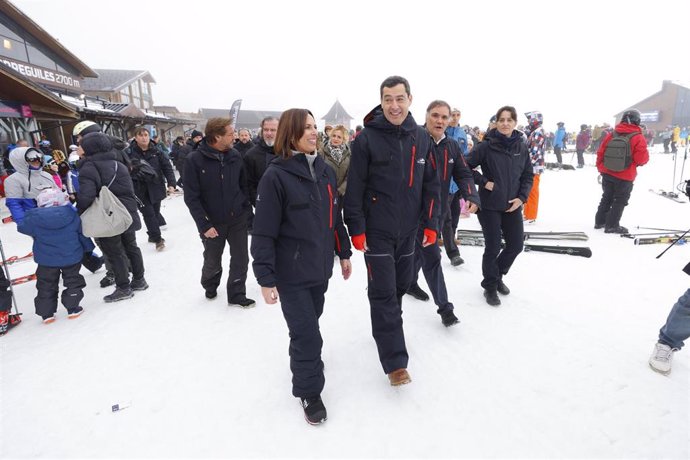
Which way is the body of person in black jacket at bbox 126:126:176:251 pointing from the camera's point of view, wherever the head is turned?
toward the camera

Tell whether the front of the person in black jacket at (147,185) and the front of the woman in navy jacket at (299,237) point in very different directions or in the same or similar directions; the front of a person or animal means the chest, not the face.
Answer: same or similar directions

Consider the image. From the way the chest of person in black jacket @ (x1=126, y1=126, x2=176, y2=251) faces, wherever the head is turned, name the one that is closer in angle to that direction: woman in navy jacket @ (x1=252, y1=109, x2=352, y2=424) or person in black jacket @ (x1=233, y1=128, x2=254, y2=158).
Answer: the woman in navy jacket

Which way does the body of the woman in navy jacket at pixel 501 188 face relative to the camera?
toward the camera

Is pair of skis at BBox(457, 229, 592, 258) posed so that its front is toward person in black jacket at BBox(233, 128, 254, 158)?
no

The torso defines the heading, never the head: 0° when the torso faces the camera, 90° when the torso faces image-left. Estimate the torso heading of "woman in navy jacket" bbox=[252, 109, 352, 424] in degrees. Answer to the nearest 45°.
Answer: approximately 315°

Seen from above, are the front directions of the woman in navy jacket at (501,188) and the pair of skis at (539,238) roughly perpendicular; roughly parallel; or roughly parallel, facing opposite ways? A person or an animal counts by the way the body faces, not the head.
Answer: roughly perpendicular

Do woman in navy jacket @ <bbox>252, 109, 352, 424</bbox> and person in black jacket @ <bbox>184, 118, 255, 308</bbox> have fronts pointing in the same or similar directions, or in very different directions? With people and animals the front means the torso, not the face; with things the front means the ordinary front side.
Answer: same or similar directions

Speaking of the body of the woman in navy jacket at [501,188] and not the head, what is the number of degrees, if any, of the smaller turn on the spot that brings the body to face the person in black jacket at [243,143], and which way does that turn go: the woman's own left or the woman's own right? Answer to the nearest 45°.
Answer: approximately 90° to the woman's own right

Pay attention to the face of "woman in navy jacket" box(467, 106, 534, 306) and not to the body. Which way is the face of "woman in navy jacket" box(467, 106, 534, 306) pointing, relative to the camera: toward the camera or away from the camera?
toward the camera

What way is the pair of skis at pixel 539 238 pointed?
to the viewer's right

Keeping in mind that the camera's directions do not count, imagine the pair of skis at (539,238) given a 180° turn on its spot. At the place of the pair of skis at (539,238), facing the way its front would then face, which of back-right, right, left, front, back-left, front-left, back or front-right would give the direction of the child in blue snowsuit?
front-left

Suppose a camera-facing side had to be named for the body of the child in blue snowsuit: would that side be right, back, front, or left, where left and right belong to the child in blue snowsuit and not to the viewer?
back

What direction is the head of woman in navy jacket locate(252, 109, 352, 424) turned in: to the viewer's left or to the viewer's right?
to the viewer's right
